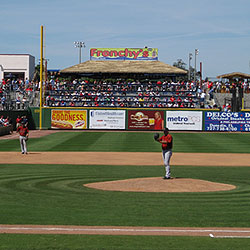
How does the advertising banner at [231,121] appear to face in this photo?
toward the camera
